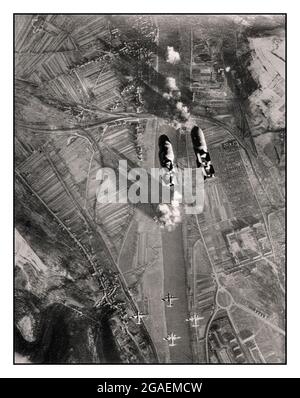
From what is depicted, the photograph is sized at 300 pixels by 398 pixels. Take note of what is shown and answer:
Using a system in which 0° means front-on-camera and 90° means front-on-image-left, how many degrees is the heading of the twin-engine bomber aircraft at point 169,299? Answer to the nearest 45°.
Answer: approximately 180°
